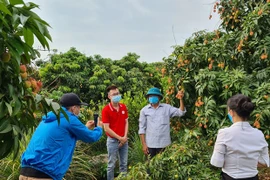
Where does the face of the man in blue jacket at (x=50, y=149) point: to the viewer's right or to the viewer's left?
to the viewer's right

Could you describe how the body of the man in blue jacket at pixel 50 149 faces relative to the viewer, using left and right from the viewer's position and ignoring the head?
facing away from the viewer and to the right of the viewer

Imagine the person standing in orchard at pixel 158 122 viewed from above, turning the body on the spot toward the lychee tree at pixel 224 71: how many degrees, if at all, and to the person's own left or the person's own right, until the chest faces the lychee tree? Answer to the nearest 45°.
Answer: approximately 45° to the person's own left

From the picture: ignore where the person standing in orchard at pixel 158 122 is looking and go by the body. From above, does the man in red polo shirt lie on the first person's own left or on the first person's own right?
on the first person's own right

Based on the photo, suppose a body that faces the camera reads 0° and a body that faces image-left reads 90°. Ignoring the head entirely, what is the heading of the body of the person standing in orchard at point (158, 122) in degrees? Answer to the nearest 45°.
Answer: approximately 0°

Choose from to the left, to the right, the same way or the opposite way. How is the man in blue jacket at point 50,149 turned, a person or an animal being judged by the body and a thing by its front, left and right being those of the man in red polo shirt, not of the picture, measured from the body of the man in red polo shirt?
to the left
